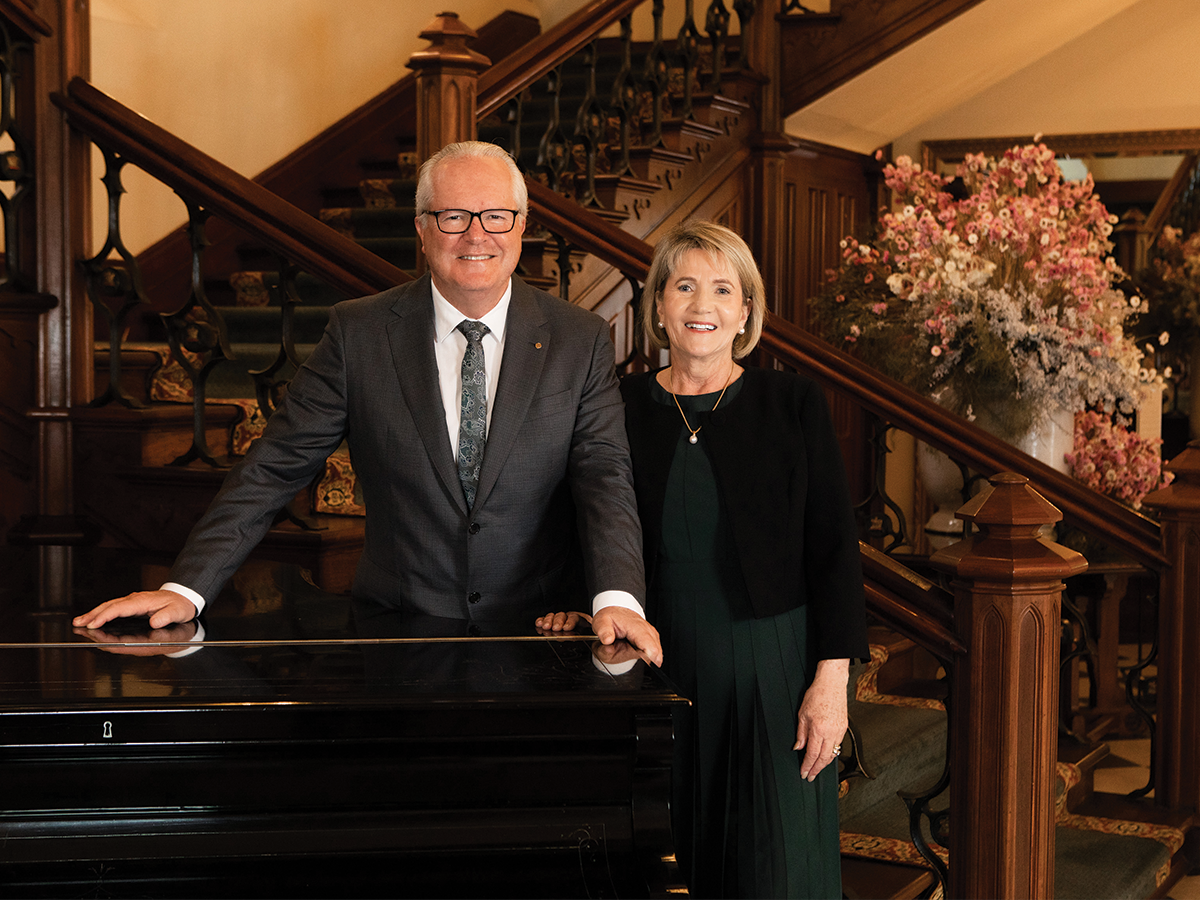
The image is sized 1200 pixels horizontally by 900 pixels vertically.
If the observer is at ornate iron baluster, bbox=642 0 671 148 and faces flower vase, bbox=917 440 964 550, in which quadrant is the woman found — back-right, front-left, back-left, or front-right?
front-right

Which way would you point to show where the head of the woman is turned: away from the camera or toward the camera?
toward the camera

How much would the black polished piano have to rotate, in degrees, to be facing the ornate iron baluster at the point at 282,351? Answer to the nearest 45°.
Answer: approximately 180°

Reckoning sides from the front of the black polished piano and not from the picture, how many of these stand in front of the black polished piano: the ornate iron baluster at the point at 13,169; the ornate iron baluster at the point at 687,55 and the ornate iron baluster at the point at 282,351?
0

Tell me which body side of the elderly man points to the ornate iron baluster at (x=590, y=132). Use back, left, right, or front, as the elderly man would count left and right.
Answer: back

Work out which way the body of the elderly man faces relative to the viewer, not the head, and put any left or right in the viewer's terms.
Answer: facing the viewer

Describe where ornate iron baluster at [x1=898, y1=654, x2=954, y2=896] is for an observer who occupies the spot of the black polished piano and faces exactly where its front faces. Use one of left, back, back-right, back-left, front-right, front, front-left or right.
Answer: back-left

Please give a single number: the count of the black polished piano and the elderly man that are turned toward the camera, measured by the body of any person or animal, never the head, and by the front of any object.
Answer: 2

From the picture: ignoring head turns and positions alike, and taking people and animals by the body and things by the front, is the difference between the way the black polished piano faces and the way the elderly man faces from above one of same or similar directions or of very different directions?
same or similar directions

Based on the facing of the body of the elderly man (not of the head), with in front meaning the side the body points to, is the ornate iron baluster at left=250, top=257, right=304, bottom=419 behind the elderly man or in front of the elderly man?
behind

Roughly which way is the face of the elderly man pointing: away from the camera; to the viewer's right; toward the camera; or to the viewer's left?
toward the camera

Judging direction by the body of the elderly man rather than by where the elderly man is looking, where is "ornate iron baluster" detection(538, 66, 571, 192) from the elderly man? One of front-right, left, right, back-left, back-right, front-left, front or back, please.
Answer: back
